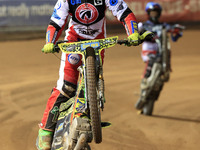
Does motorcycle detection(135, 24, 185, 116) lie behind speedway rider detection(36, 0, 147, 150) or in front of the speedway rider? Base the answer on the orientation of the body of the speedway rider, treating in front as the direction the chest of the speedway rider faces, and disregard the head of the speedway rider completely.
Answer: behind

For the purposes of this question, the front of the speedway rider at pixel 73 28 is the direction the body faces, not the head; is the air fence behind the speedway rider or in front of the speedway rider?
behind

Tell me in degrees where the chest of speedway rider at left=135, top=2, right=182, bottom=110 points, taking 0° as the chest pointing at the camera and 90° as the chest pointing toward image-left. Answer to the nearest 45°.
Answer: approximately 0°

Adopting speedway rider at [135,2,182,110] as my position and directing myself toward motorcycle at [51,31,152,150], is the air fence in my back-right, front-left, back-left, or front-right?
back-right

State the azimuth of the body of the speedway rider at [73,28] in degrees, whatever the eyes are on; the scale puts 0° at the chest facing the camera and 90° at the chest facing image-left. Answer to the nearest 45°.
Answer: approximately 0°
